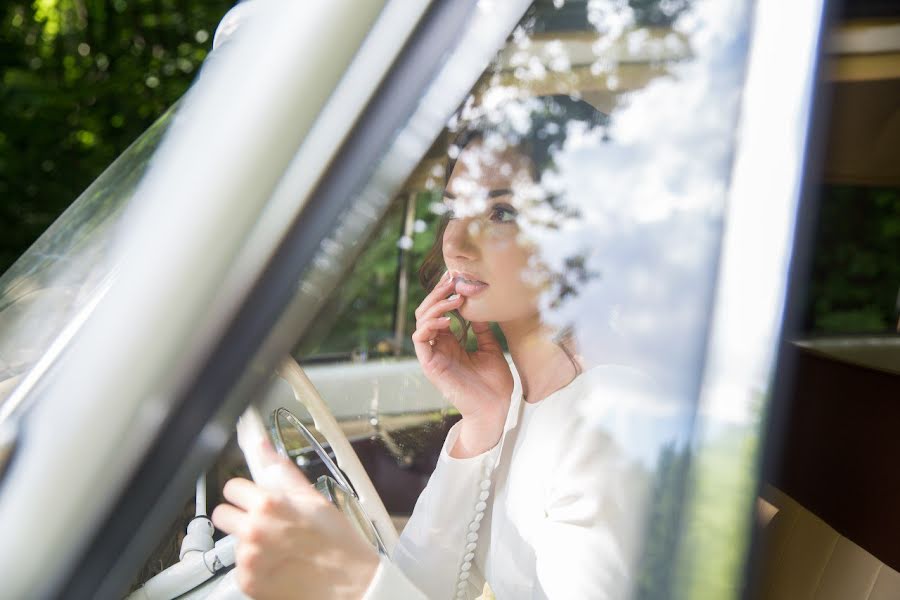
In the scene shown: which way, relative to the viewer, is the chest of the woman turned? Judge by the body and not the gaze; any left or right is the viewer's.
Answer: facing the viewer and to the left of the viewer

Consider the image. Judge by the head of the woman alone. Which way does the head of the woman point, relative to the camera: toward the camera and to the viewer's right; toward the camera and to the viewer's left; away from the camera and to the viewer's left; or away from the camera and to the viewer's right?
toward the camera and to the viewer's left

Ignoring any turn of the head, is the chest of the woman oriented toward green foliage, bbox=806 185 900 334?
no
